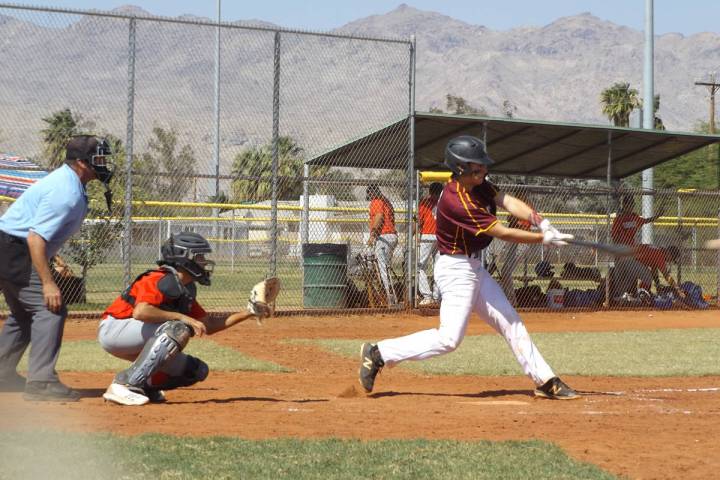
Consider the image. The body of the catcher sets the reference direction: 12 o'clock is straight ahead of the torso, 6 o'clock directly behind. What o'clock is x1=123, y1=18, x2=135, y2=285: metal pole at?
The metal pole is roughly at 9 o'clock from the catcher.

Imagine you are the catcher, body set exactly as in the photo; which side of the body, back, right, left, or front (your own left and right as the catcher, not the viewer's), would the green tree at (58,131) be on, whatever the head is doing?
left

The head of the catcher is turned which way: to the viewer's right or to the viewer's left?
to the viewer's right

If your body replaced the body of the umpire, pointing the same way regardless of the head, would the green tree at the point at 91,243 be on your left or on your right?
on your left

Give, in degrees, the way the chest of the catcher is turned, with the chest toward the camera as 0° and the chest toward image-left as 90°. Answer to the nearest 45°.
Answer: approximately 270°

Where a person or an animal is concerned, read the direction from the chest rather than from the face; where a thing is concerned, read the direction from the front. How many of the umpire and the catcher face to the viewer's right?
2

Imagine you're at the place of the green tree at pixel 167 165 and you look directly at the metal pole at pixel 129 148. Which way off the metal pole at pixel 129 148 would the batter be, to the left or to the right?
left

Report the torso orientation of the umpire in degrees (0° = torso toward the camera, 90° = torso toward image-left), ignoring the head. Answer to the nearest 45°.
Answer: approximately 270°

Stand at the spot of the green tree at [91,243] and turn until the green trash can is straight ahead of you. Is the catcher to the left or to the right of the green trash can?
right

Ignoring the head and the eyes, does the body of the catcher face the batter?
yes

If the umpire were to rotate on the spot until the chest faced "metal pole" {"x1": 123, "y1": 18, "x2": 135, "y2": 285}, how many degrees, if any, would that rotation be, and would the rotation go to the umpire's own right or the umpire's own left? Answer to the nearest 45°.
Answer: approximately 90° to the umpire's own left
